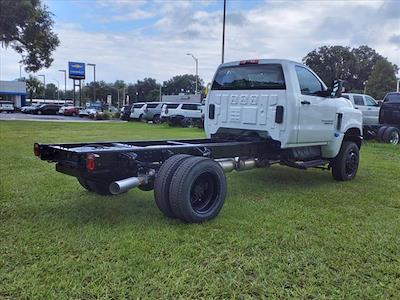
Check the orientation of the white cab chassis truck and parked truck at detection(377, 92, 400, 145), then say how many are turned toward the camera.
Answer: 0

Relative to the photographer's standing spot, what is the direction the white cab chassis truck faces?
facing away from the viewer and to the right of the viewer

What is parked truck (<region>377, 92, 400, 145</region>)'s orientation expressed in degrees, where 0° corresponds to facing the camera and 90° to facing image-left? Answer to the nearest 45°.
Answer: approximately 225°

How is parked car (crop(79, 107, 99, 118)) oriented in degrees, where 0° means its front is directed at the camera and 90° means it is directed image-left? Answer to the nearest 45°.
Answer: approximately 45°

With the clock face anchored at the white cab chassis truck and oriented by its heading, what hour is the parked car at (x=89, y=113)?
The parked car is roughly at 10 o'clock from the white cab chassis truck.

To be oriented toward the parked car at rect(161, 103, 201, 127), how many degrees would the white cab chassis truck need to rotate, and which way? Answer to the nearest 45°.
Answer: approximately 45° to its left

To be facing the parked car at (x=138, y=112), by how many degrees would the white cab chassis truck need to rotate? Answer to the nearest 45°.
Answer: approximately 45° to its left

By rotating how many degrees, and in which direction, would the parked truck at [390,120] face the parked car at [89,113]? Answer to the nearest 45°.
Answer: approximately 90° to its left

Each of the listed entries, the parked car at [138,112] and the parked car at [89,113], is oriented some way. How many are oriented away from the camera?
0

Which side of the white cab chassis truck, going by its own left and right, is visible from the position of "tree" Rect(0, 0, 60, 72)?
left

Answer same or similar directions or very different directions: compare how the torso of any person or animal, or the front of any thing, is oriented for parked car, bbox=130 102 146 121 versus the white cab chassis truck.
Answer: very different directions
